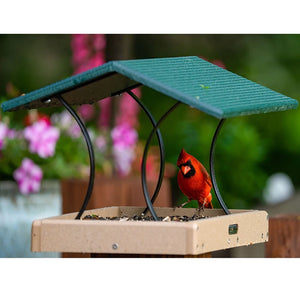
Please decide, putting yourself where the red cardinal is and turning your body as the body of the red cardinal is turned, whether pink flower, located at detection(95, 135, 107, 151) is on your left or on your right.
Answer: on your right

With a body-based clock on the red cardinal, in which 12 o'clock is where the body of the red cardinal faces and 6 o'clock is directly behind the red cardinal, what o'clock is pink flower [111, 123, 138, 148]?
The pink flower is roughly at 4 o'clock from the red cardinal.

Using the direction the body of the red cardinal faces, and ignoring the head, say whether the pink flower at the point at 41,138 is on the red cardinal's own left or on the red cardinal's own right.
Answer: on the red cardinal's own right

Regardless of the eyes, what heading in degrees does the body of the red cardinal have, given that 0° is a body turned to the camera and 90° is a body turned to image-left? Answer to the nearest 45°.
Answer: approximately 45°

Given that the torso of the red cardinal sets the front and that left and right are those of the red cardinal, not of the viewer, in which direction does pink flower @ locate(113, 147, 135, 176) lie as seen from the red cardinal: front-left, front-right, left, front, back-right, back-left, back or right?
back-right

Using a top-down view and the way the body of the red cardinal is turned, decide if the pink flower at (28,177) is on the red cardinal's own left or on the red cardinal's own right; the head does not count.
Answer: on the red cardinal's own right

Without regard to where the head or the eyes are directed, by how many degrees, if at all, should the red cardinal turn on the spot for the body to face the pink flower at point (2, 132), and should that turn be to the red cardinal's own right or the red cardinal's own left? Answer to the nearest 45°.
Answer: approximately 90° to the red cardinal's own right
